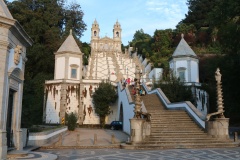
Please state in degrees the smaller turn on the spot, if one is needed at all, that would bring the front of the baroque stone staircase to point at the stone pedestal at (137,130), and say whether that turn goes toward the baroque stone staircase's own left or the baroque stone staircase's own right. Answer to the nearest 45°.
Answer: approximately 45° to the baroque stone staircase's own right

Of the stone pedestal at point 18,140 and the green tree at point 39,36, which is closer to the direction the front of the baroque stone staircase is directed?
the stone pedestal

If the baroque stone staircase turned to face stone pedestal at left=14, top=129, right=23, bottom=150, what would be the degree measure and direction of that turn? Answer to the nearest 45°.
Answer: approximately 45° to its right

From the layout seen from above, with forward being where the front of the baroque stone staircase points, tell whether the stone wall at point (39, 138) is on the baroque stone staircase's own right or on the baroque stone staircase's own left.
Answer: on the baroque stone staircase's own right

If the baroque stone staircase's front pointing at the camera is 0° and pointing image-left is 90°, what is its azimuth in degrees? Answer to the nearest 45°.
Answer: approximately 0°

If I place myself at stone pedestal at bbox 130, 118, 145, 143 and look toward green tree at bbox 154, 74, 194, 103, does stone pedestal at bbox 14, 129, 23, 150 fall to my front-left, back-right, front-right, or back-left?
back-left

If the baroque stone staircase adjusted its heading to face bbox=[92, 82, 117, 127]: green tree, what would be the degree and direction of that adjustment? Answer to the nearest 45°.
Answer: approximately 135° to its right

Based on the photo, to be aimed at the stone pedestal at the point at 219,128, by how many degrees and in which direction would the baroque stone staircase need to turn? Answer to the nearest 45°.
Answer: approximately 90° to its left
